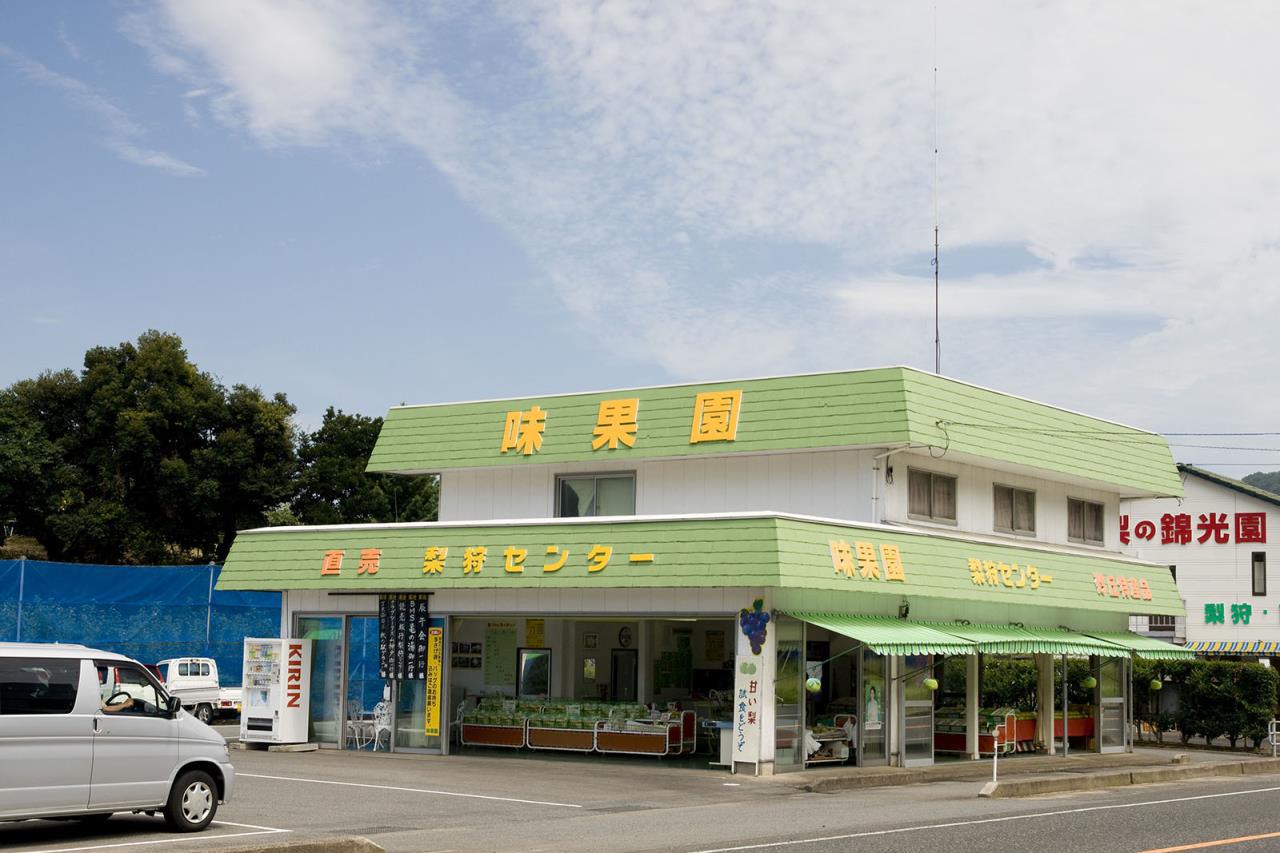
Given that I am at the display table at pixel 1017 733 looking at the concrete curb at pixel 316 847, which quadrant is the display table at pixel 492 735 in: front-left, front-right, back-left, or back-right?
front-right

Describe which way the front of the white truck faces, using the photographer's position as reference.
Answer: facing away from the viewer and to the left of the viewer

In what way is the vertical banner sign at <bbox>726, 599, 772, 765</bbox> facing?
toward the camera

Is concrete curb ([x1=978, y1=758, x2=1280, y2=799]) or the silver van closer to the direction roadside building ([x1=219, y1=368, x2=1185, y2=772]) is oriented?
the silver van

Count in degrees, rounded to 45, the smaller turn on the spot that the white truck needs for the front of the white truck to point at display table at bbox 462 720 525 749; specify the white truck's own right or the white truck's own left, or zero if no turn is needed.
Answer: approximately 180°

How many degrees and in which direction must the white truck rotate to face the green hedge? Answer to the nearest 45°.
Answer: approximately 135° to its right

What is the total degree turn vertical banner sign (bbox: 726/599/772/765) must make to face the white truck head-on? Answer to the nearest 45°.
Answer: approximately 135° to its right

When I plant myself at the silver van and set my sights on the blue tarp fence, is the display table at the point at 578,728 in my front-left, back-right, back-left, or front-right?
front-right

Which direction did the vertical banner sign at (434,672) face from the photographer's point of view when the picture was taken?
facing the viewer

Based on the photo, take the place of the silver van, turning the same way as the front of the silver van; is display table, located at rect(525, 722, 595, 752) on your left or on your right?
on your left

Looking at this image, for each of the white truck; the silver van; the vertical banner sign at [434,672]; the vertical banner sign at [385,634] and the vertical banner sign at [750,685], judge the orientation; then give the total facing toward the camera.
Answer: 3

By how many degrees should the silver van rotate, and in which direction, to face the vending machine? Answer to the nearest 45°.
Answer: approximately 90° to its left

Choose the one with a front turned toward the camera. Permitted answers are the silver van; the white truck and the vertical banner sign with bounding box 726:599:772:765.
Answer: the vertical banner sign

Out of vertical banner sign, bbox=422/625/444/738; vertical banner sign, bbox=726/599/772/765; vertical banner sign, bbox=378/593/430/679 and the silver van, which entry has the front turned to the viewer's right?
the silver van

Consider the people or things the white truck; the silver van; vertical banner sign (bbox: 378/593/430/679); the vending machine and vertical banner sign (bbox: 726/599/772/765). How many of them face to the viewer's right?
1

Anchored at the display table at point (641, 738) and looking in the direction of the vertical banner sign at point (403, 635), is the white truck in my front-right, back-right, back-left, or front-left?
front-right

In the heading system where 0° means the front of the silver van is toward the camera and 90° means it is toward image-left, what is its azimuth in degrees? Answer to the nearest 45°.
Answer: approximately 270°

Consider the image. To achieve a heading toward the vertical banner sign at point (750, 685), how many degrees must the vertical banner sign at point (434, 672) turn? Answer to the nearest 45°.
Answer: approximately 45° to its left

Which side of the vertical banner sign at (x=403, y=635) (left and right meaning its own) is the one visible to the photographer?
front
